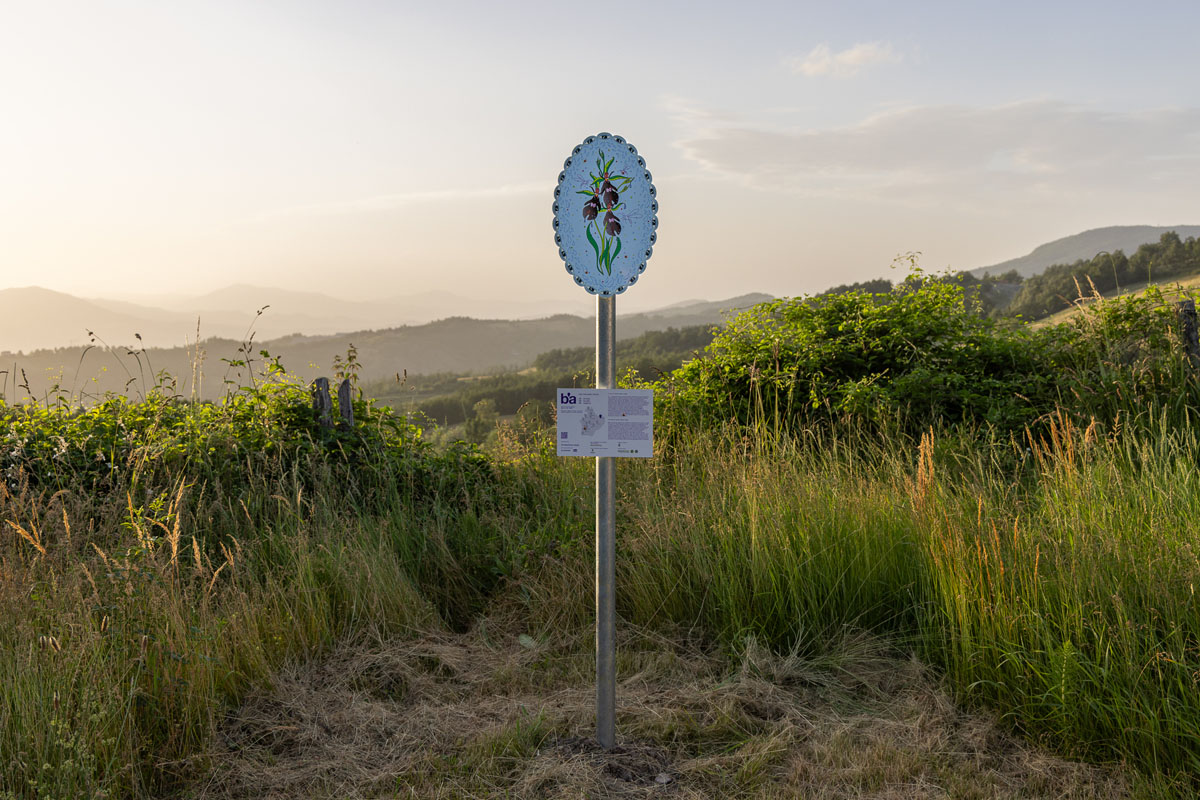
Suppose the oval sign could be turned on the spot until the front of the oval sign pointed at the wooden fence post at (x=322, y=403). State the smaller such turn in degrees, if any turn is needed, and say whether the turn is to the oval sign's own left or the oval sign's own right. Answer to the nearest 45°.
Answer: approximately 135° to the oval sign's own right

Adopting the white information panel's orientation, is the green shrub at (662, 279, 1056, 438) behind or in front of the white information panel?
behind

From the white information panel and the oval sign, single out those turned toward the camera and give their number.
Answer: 2

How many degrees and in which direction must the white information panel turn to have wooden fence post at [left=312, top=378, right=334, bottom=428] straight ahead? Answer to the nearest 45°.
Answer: approximately 135° to its right

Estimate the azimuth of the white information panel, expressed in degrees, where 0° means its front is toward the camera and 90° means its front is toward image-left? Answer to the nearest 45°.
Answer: approximately 0°
